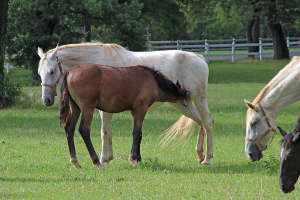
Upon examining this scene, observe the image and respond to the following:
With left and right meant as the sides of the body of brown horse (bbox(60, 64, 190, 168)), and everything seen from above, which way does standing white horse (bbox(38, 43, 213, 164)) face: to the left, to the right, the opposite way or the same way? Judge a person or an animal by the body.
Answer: the opposite way

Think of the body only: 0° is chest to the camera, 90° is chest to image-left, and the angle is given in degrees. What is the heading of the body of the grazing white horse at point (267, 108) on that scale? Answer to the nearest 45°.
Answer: approximately 90°

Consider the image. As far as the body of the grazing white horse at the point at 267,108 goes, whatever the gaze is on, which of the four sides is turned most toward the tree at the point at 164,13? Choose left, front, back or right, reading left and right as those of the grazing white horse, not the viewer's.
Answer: right

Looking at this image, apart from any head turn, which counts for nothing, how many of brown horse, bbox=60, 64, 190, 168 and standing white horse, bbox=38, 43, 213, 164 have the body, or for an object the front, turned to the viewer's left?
1

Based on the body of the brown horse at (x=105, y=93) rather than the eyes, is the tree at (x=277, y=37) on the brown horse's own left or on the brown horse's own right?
on the brown horse's own left

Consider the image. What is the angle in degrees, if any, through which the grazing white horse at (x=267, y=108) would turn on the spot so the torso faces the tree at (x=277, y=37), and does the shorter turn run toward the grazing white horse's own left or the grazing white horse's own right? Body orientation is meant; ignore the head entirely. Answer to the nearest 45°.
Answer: approximately 90° to the grazing white horse's own right

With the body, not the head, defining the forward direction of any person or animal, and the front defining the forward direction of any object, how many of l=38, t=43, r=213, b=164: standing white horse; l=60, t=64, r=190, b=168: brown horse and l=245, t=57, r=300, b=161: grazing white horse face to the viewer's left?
2

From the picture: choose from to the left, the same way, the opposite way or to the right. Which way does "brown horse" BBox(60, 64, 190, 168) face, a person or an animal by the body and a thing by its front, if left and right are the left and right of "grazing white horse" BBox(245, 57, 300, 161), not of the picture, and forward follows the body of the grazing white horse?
the opposite way

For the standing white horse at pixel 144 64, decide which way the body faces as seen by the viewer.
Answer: to the viewer's left

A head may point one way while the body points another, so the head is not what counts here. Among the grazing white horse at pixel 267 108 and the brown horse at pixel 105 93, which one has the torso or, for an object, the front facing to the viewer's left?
the grazing white horse

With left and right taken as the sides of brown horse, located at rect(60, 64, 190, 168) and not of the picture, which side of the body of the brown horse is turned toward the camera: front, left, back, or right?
right

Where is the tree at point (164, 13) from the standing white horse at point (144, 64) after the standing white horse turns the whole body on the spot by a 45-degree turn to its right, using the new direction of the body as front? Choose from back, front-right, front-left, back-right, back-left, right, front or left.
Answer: front-right
